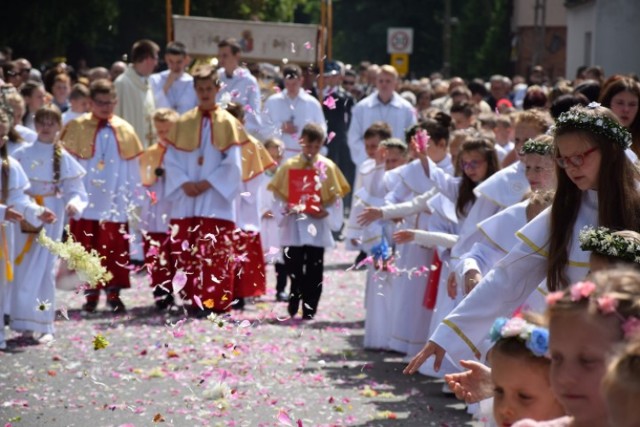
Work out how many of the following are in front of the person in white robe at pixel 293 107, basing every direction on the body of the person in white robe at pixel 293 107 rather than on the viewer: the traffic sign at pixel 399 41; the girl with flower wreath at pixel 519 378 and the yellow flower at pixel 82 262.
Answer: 2

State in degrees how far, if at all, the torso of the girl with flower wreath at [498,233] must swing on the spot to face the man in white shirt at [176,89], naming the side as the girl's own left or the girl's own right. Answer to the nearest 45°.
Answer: approximately 90° to the girl's own right

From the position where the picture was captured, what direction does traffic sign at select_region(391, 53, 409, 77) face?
facing the viewer

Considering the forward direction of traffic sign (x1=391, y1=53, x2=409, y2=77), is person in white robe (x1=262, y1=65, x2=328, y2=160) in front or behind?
in front

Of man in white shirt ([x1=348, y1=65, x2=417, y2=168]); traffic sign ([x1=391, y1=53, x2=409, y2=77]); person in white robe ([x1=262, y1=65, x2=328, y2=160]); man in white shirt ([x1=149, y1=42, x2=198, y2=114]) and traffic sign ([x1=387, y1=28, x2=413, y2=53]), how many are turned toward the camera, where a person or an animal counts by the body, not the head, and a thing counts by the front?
5

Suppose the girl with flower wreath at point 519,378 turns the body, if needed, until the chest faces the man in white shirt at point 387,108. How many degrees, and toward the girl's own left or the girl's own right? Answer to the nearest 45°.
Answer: approximately 135° to the girl's own right

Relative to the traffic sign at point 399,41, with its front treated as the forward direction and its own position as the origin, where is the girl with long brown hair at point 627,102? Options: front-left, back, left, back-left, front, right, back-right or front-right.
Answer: front

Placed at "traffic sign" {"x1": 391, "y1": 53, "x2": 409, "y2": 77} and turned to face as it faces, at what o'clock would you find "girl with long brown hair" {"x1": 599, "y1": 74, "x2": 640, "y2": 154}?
The girl with long brown hair is roughly at 12 o'clock from the traffic sign.

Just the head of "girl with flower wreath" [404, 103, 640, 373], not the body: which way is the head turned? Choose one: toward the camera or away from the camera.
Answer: toward the camera

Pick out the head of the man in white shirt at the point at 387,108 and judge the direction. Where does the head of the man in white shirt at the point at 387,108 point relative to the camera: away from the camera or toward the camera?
toward the camera

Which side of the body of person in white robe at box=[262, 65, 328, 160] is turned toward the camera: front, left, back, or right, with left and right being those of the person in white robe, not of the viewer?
front

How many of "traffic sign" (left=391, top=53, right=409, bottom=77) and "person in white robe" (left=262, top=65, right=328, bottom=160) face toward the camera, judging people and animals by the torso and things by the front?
2
